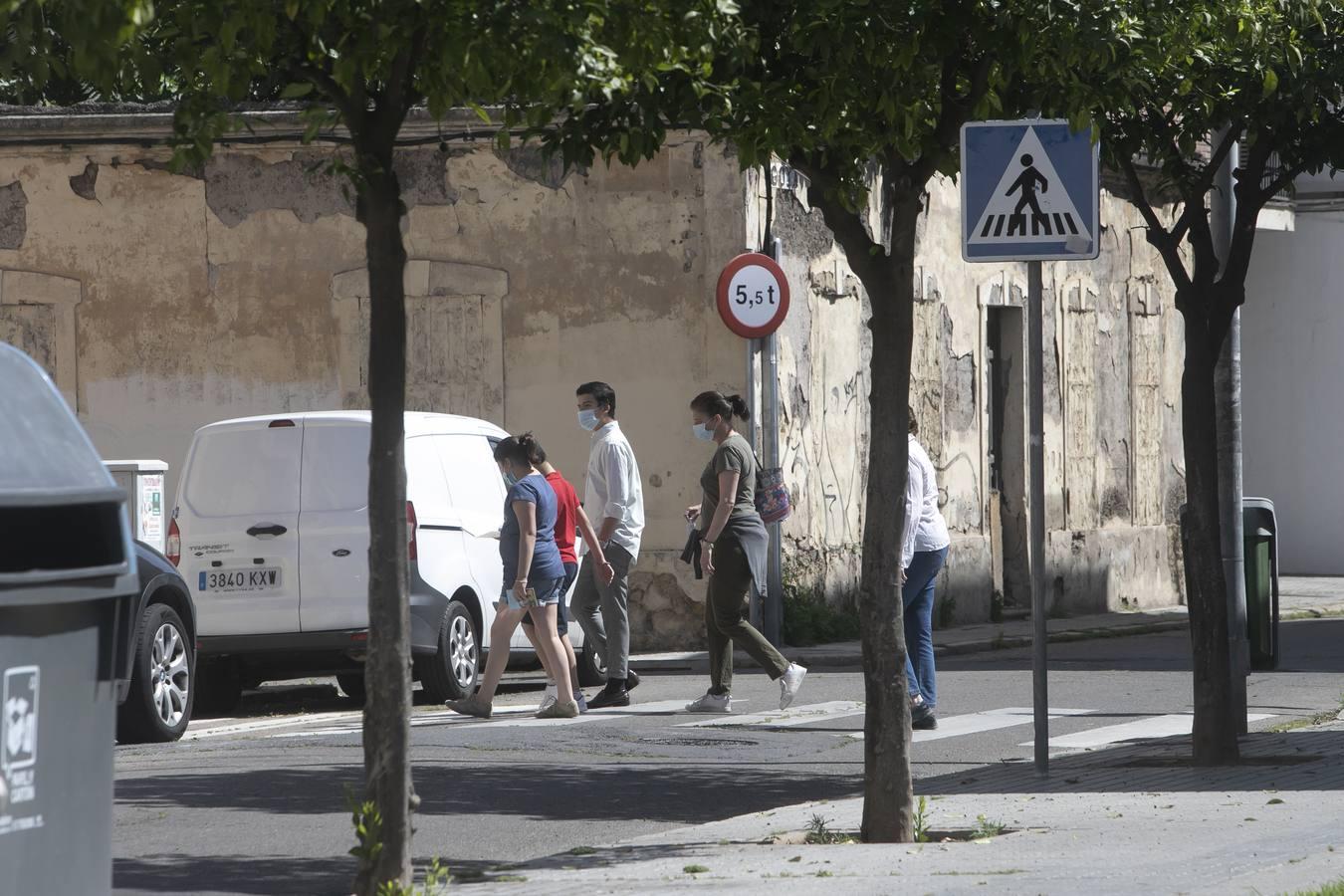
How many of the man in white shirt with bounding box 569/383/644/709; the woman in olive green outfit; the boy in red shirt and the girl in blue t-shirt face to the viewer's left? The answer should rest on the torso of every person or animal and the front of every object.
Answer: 4

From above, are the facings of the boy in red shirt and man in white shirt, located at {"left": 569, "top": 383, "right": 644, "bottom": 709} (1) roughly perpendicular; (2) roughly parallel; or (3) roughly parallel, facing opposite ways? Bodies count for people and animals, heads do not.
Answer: roughly parallel

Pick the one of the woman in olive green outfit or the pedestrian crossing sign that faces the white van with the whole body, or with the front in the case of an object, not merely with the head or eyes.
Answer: the woman in olive green outfit

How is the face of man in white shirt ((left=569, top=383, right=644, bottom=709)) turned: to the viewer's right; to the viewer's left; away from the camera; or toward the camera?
to the viewer's left

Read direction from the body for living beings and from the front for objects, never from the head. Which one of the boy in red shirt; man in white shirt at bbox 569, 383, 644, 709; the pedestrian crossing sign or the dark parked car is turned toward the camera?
the pedestrian crossing sign

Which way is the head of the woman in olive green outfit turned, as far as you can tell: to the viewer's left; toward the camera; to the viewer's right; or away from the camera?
to the viewer's left

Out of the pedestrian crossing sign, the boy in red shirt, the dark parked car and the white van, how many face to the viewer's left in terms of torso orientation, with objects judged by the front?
1

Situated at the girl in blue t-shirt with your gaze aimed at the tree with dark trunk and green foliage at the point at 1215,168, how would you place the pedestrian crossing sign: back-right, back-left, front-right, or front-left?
front-right

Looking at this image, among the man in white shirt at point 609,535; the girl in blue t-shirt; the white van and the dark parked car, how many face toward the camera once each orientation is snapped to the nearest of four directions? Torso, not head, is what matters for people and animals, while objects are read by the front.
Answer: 0

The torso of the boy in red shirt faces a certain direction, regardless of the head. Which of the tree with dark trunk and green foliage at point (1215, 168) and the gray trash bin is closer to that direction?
the gray trash bin

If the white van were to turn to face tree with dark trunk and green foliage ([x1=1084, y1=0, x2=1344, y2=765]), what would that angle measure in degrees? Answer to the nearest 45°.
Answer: approximately 90° to its right

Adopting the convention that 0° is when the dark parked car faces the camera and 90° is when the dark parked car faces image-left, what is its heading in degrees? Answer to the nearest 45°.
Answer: approximately 225°

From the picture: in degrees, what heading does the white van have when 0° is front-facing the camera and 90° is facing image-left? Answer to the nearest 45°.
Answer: approximately 225°

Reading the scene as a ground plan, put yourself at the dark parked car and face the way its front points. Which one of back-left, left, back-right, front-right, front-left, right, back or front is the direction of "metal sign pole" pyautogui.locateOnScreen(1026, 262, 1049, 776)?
right

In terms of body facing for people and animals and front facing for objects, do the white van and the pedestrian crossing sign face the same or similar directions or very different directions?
very different directions
